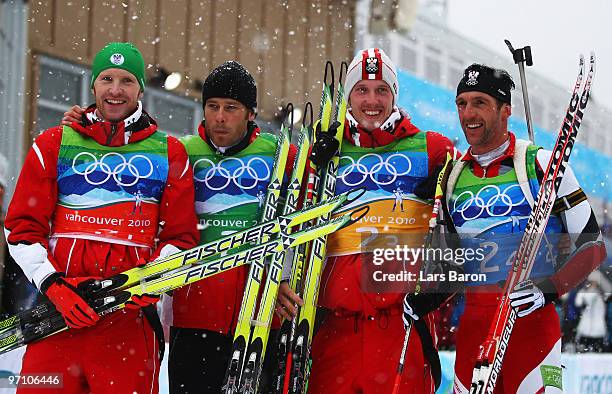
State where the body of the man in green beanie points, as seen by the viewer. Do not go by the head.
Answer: toward the camera

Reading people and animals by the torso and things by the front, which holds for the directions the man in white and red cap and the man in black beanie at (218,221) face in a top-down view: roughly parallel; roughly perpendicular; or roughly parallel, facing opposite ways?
roughly parallel

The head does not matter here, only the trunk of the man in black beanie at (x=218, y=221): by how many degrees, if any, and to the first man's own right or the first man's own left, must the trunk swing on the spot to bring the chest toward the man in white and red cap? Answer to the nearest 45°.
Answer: approximately 90° to the first man's own left

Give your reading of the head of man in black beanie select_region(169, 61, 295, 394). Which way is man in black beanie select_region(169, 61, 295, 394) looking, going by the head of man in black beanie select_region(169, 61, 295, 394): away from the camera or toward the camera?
toward the camera

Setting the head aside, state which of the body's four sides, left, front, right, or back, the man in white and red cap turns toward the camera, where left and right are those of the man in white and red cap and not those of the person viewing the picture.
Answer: front

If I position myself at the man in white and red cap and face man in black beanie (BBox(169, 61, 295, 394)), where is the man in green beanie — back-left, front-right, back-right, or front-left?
front-left

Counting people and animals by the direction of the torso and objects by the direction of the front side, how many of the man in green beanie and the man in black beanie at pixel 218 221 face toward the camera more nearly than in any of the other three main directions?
2

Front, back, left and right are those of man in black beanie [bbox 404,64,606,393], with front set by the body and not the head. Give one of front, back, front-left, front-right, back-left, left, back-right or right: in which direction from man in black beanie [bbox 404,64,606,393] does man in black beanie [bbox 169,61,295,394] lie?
front-right

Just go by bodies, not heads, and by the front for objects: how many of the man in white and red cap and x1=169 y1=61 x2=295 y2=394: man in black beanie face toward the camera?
2

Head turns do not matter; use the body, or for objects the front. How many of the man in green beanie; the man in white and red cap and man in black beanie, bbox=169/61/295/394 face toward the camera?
3

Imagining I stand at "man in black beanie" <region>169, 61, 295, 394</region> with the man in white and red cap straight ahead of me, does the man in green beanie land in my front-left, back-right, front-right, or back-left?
back-right

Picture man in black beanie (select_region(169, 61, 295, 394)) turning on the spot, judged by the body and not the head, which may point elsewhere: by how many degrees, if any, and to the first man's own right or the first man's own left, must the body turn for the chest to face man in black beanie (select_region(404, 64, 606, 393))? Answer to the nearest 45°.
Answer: approximately 90° to the first man's own left

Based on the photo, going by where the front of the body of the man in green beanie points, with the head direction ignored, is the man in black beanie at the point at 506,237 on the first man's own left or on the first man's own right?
on the first man's own left

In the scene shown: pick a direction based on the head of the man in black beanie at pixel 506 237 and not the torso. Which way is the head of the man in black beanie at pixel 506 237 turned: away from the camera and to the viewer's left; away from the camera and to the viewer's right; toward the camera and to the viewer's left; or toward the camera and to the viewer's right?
toward the camera and to the viewer's left

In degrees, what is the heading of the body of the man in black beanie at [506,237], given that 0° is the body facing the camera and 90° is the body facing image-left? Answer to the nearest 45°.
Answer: approximately 45°
